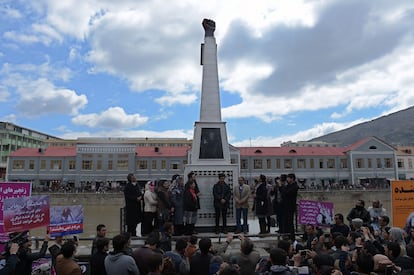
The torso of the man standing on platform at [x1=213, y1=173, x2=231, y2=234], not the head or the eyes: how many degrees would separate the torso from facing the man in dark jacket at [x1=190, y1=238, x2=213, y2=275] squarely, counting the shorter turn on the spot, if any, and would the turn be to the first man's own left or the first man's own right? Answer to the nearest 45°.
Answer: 0° — they already face them

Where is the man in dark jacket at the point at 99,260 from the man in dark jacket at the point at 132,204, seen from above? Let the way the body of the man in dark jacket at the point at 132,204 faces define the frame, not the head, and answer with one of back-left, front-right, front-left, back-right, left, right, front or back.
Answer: front-right

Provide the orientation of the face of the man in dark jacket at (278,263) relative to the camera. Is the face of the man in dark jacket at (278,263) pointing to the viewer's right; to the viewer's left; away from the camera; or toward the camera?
away from the camera

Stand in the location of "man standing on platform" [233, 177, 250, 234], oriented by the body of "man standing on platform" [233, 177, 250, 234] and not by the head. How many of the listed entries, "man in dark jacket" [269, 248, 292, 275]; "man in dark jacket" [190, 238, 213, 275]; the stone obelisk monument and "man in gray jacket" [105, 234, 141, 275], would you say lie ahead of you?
3

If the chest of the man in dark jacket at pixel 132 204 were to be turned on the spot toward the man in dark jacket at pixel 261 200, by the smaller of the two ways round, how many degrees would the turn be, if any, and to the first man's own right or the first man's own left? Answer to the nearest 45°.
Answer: approximately 45° to the first man's own left

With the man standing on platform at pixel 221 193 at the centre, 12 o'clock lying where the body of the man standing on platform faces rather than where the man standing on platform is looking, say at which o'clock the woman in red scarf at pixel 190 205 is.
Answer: The woman in red scarf is roughly at 2 o'clock from the man standing on platform.
